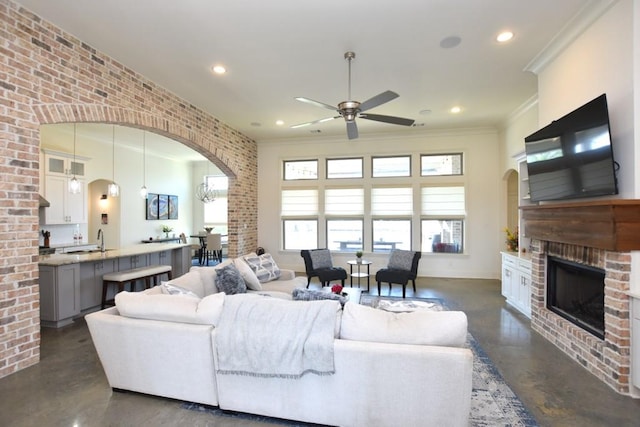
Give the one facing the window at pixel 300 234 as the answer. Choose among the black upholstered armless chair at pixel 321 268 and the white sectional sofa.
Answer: the white sectional sofa

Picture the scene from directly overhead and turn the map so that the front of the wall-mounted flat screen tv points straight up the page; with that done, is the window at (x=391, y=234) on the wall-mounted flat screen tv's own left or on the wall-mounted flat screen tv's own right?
on the wall-mounted flat screen tv's own right

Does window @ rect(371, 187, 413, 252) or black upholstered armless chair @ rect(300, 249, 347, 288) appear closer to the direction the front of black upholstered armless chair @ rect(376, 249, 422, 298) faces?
the black upholstered armless chair

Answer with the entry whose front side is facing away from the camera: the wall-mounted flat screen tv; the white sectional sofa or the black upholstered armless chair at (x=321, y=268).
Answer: the white sectional sofa

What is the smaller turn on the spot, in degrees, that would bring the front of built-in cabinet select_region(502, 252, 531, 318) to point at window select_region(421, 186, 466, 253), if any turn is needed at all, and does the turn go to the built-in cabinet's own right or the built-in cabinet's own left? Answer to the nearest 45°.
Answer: approximately 90° to the built-in cabinet's own right

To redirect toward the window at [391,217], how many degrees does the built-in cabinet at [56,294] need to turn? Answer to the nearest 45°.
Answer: approximately 45° to its left

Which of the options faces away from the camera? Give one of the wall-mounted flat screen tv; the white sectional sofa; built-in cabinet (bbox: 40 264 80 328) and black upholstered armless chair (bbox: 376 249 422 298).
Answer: the white sectional sofa

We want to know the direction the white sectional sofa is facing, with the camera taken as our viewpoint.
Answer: facing away from the viewer

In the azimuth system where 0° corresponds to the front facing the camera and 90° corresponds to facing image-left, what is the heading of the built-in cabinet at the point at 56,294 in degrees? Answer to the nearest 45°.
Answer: approximately 315°

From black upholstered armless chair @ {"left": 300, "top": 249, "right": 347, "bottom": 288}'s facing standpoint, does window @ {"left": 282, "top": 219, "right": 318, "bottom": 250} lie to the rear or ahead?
to the rear

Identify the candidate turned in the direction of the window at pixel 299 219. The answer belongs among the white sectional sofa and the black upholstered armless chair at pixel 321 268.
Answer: the white sectional sofa

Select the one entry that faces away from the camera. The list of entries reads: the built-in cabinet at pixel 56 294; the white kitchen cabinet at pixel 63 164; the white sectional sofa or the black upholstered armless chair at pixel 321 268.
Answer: the white sectional sofa

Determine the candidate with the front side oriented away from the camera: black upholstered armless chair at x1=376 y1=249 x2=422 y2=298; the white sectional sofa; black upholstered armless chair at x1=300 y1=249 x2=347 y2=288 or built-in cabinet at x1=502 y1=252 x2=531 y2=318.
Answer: the white sectional sofa
